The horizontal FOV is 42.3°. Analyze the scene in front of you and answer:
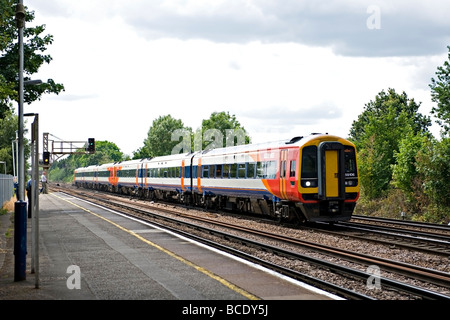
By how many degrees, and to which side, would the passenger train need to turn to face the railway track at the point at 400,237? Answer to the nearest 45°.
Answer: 0° — it already faces it

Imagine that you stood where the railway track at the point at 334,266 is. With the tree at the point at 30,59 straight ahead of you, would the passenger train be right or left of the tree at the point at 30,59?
right

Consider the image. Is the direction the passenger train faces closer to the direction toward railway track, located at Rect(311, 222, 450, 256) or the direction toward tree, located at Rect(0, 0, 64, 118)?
the railway track

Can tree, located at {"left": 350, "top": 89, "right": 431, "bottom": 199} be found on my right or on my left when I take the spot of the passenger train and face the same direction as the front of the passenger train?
on my left

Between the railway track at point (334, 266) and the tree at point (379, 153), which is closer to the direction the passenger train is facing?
the railway track

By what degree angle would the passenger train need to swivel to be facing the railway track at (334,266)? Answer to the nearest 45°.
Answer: approximately 45° to its right

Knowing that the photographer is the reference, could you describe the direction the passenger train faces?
facing the viewer and to the right of the viewer
